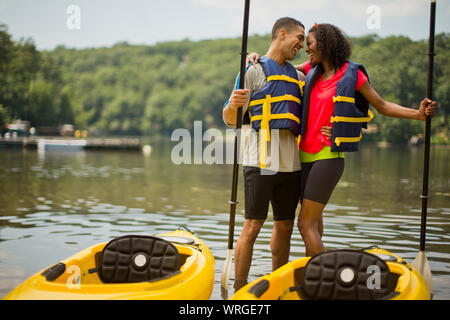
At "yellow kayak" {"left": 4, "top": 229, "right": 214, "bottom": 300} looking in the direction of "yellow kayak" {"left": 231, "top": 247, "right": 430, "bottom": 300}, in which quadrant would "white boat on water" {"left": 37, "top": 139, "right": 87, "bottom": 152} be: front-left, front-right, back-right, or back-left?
back-left

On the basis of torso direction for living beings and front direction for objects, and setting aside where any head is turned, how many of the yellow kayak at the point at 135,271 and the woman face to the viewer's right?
0

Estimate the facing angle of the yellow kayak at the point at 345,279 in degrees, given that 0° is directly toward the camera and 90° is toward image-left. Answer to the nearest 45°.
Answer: approximately 45°
